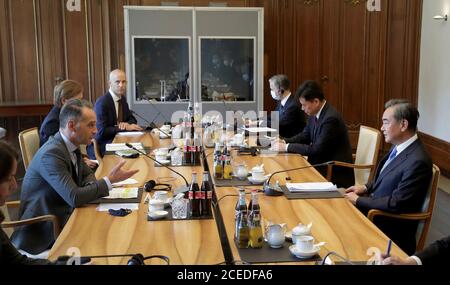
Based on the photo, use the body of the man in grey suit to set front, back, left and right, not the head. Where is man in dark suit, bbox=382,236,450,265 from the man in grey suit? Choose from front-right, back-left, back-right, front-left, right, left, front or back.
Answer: front-right

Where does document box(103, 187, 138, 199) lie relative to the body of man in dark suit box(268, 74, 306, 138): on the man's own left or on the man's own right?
on the man's own left

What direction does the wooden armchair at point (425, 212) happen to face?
to the viewer's left

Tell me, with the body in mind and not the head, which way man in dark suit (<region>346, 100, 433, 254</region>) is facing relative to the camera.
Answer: to the viewer's left

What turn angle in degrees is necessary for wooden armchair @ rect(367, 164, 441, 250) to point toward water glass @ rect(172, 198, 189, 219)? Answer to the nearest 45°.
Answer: approximately 45° to its left

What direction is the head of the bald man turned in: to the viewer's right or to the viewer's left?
to the viewer's right

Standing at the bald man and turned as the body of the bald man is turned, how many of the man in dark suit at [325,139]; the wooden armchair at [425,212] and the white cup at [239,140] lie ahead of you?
3

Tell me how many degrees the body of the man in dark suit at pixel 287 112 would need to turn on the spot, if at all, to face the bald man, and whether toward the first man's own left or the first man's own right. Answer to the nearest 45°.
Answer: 0° — they already face them

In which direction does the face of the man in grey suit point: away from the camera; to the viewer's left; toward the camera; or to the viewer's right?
to the viewer's right

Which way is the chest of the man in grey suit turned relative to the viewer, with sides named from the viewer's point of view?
facing to the right of the viewer

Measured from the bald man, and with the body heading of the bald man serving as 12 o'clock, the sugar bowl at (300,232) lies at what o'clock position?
The sugar bowl is roughly at 1 o'clock from the bald man.

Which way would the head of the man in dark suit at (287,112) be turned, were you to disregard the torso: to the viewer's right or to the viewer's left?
to the viewer's left

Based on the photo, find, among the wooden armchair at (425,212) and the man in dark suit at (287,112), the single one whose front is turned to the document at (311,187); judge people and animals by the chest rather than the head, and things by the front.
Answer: the wooden armchair
